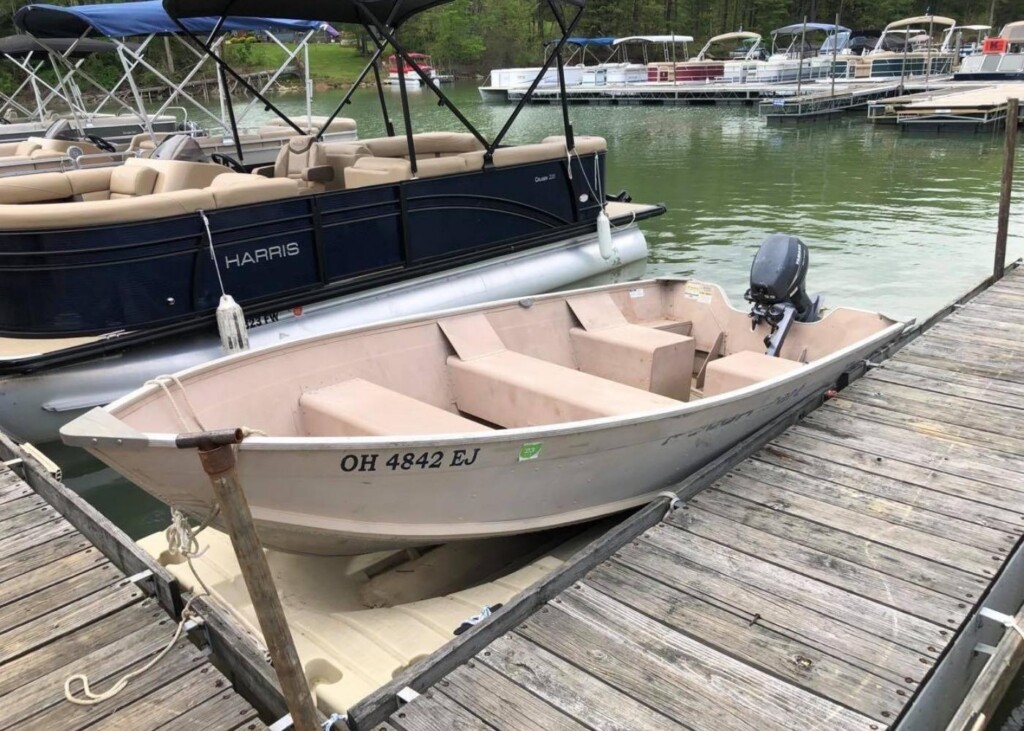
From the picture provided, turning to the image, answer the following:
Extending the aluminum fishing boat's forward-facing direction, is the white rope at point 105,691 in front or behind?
in front

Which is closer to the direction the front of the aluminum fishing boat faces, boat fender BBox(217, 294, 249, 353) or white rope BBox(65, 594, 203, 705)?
the white rope

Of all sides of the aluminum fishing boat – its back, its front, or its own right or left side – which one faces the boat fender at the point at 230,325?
right

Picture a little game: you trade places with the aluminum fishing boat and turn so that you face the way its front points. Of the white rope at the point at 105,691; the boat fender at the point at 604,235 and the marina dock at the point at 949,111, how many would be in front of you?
1

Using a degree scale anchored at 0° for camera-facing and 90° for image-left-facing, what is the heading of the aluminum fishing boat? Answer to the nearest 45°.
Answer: approximately 45°

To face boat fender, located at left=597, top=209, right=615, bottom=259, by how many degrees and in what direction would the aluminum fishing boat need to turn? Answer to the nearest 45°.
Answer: approximately 135° to its right

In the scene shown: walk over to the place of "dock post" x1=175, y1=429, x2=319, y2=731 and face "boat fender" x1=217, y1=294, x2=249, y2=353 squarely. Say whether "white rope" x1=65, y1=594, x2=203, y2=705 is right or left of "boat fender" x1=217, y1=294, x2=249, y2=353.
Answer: left

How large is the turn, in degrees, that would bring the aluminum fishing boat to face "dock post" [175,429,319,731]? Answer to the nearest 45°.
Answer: approximately 45° to its left

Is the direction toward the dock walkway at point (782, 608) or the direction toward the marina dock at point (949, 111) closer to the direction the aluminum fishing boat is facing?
the dock walkway

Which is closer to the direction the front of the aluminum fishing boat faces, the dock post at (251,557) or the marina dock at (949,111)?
the dock post

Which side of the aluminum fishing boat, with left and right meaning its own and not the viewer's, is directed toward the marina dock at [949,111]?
back
